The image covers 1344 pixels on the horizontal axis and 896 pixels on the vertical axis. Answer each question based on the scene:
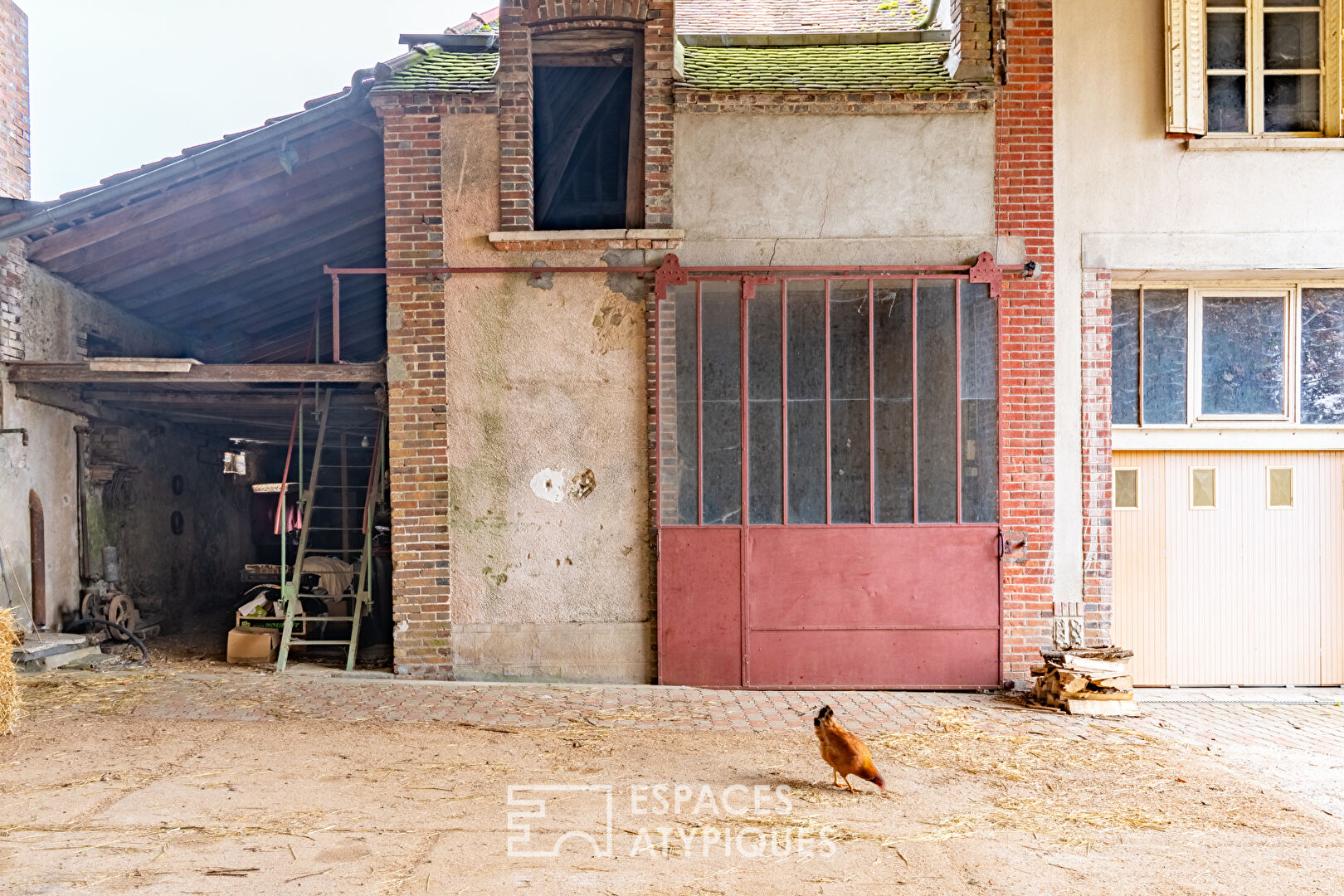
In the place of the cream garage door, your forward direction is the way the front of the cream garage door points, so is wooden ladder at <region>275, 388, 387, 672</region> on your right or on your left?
on your right

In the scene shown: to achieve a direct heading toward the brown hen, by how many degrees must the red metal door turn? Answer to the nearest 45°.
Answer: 0° — it already faces it

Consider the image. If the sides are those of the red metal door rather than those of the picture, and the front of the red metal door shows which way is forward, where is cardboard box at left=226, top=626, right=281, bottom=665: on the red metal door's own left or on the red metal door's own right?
on the red metal door's own right

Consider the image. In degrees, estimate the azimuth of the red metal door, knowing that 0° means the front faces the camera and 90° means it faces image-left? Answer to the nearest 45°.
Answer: approximately 0°

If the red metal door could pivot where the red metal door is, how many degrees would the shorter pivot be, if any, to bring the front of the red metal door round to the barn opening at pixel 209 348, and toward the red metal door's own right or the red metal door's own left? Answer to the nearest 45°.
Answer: approximately 90° to the red metal door's own right

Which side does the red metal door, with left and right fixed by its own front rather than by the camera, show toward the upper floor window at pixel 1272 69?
left

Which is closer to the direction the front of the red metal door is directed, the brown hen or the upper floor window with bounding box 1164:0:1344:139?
the brown hen

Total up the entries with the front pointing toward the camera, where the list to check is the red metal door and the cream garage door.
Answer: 2

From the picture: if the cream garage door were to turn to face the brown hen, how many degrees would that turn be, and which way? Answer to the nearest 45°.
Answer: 0° — it already faces it
